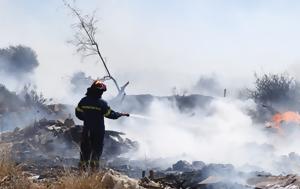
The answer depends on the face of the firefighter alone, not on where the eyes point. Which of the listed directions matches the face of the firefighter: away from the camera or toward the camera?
away from the camera

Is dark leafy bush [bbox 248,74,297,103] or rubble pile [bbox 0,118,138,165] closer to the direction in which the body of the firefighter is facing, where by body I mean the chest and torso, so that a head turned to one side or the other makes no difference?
the dark leafy bush

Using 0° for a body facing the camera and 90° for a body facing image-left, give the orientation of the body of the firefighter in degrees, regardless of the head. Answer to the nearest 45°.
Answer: approximately 225°

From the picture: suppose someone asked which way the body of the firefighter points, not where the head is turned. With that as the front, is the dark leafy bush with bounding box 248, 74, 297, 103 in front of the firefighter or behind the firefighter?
in front

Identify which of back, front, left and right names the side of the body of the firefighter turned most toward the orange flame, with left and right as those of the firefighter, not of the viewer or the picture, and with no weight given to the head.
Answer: front
